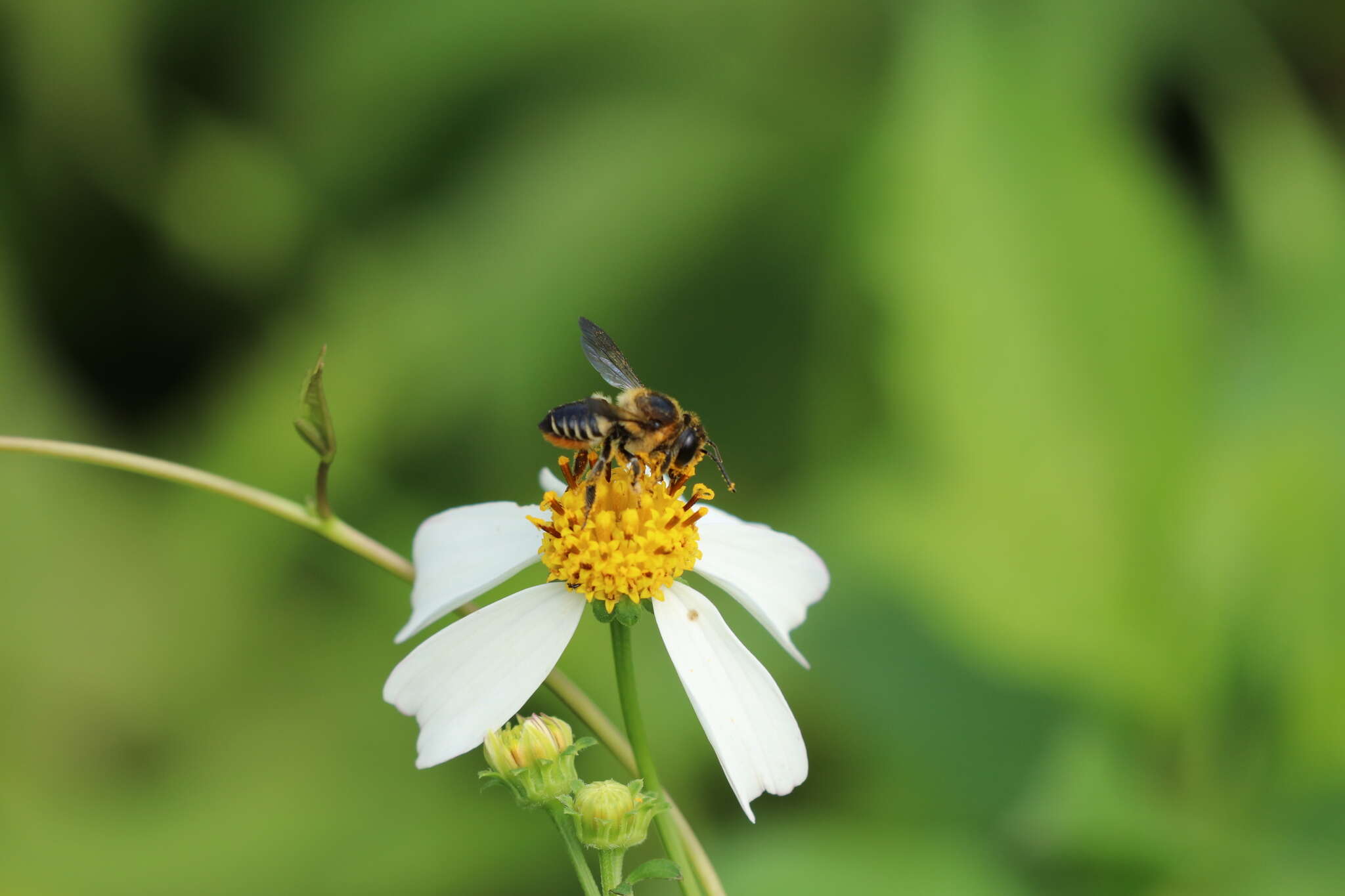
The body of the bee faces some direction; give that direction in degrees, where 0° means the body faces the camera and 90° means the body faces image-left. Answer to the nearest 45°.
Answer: approximately 270°
